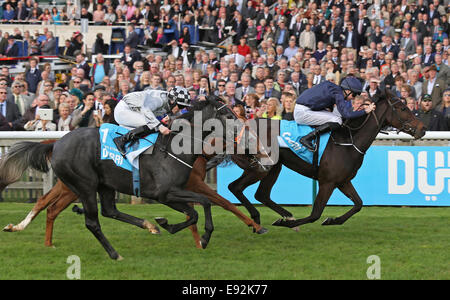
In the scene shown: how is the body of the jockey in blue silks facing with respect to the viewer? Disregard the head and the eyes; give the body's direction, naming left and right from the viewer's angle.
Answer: facing to the right of the viewer

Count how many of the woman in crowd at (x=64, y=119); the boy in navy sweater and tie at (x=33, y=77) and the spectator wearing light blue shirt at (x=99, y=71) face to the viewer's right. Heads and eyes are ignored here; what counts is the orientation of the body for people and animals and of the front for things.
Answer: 0

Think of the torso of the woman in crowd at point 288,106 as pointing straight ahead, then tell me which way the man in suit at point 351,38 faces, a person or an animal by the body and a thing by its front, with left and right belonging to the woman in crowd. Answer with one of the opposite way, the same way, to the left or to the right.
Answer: the same way

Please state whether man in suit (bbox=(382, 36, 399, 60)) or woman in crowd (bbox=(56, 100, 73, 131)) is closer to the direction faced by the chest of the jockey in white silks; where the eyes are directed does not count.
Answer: the man in suit

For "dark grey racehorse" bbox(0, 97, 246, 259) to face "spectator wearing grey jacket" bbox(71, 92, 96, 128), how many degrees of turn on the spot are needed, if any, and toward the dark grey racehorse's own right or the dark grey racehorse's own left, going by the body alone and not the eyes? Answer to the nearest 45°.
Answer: approximately 90° to the dark grey racehorse's own left

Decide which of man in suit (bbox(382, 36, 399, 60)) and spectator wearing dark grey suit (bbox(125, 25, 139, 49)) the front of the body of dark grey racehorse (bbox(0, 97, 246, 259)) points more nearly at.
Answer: the man in suit

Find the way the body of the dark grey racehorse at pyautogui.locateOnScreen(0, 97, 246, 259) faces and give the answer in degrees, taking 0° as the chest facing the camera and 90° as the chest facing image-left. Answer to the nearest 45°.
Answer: approximately 270°

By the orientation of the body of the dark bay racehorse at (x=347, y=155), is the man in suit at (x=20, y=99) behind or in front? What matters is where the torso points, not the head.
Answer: behind

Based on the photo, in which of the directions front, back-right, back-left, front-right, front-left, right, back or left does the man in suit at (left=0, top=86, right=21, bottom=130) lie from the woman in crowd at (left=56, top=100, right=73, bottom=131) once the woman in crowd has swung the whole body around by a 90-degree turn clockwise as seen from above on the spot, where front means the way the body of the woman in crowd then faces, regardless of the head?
front-right

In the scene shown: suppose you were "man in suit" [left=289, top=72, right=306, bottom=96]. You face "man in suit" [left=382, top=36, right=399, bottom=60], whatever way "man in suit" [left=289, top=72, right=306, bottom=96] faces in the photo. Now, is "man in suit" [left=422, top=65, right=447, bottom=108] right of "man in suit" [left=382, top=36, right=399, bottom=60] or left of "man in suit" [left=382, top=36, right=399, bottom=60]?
right

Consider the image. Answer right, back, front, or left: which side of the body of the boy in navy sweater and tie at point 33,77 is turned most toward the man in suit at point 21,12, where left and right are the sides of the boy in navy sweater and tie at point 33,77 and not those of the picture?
back

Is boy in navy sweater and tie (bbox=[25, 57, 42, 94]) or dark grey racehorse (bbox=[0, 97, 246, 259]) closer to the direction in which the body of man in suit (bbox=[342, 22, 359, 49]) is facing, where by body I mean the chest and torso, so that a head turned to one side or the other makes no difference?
the dark grey racehorse

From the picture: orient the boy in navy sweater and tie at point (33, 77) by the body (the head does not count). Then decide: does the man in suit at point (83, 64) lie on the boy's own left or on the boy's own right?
on the boy's own left

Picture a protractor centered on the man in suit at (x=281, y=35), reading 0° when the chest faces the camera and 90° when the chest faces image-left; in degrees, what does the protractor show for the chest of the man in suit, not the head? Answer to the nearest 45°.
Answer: approximately 0°

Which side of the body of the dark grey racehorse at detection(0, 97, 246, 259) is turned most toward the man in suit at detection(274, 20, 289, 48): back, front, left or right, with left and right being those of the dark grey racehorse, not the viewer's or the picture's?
left

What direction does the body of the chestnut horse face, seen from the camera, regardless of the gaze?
to the viewer's right

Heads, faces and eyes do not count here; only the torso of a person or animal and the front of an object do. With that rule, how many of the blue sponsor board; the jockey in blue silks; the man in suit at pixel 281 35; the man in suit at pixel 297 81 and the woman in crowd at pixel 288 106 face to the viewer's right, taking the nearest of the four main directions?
1
